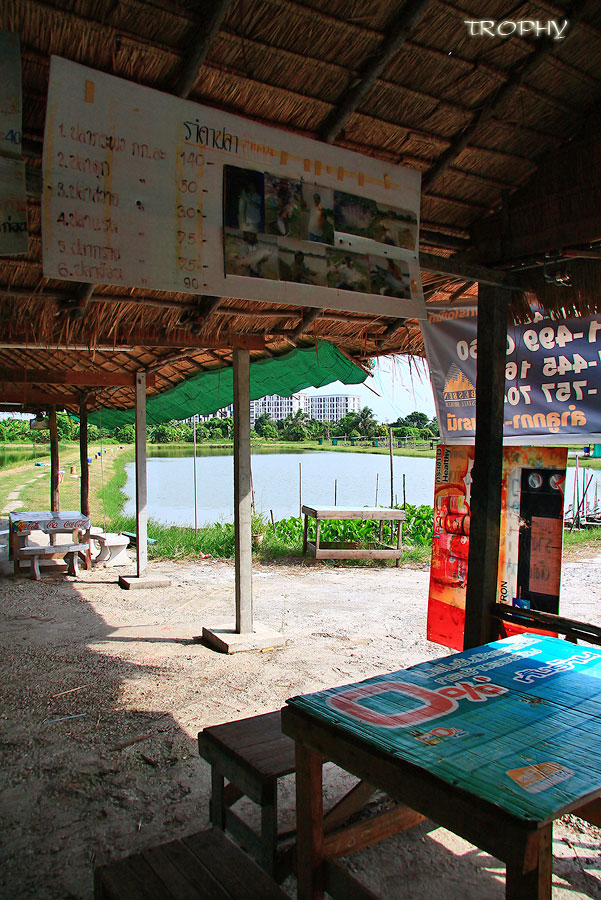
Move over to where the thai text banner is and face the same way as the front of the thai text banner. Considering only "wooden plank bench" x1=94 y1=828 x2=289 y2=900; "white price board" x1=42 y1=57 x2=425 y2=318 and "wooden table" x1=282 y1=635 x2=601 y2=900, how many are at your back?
3

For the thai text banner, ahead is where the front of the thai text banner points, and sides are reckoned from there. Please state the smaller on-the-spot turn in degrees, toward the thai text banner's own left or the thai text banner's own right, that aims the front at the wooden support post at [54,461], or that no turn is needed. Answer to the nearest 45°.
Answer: approximately 135° to the thai text banner's own right

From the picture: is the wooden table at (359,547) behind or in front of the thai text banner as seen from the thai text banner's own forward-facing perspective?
behind

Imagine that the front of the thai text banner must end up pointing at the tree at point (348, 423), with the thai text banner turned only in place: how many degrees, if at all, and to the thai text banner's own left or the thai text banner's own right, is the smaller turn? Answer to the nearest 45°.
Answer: approximately 180°

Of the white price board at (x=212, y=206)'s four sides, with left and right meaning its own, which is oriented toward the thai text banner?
left

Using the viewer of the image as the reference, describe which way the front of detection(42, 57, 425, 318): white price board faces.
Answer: facing the viewer and to the right of the viewer

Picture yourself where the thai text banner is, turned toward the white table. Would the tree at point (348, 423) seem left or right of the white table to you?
right

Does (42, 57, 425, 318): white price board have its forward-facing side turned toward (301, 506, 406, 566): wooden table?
no

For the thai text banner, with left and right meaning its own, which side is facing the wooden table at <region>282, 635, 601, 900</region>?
back

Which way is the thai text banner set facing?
away from the camera

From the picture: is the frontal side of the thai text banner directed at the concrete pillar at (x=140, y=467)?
no

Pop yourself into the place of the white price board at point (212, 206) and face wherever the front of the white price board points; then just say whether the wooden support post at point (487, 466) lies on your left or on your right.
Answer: on your left

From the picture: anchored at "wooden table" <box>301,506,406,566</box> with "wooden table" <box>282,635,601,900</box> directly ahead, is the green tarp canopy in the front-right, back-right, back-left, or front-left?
front-right

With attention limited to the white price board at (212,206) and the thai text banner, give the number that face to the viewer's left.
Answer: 0

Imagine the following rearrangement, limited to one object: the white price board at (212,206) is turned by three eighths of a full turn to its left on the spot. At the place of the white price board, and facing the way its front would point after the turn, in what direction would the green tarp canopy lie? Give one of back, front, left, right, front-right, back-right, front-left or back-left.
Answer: front

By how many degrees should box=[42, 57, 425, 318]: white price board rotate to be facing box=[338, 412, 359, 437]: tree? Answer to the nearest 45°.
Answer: approximately 135° to its left

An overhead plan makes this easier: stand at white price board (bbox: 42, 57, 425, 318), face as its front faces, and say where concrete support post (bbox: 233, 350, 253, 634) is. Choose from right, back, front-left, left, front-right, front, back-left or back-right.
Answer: back-left
